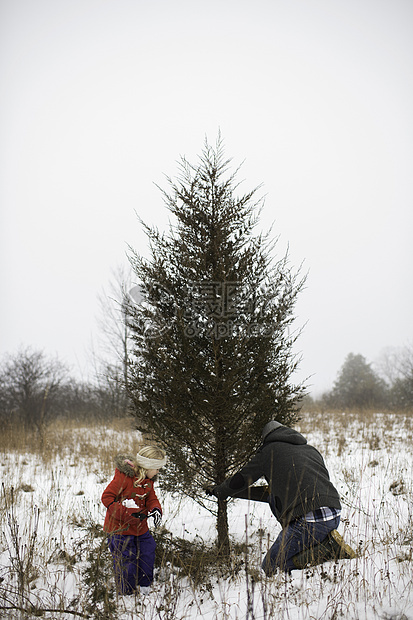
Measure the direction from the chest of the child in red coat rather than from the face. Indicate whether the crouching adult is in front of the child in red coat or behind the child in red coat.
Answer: in front

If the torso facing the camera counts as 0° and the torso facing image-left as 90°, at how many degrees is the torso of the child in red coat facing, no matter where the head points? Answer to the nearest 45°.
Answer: approximately 315°

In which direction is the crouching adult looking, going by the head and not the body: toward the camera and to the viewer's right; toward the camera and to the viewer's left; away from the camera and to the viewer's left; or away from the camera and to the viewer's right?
away from the camera and to the viewer's left
